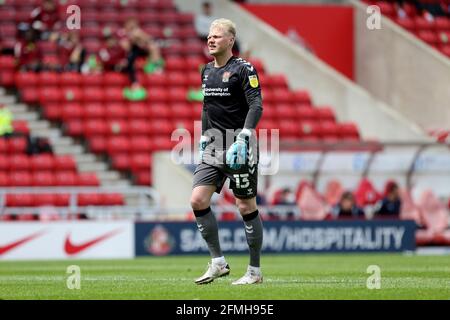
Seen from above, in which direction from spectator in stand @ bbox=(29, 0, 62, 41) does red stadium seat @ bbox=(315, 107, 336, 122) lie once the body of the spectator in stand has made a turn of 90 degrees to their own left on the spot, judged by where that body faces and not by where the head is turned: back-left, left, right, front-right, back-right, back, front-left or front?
front

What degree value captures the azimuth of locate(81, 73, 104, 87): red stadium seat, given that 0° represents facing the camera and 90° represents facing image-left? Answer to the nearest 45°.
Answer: approximately 0°

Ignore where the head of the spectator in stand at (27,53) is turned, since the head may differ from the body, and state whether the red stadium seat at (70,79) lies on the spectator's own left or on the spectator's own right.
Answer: on the spectator's own left

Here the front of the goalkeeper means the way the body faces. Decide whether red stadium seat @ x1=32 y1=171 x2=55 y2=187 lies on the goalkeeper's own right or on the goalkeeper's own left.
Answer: on the goalkeeper's own right

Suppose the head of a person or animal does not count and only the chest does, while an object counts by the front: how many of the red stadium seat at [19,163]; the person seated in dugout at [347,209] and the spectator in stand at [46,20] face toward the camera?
3

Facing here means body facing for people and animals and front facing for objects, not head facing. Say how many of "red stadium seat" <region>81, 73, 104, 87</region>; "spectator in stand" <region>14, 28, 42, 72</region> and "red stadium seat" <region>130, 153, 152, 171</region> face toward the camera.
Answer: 3
